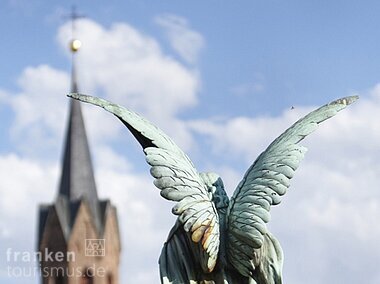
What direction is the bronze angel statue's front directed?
away from the camera
